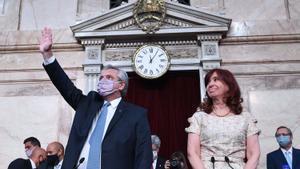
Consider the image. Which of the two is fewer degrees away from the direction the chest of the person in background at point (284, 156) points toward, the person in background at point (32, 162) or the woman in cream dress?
the woman in cream dress

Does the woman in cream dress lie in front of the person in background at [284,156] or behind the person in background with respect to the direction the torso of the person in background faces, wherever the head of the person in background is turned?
in front

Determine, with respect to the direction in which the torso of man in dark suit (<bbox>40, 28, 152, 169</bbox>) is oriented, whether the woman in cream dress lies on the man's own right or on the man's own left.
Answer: on the man's own left

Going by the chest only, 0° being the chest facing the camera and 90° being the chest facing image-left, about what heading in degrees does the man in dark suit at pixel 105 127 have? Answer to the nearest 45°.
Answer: approximately 45°

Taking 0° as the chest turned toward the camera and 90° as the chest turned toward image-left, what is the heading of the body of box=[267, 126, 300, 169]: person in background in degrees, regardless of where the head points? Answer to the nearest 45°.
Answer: approximately 0°

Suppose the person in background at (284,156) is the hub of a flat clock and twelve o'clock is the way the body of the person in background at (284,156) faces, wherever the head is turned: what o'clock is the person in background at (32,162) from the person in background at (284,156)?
the person in background at (32,162) is roughly at 2 o'clock from the person in background at (284,156).

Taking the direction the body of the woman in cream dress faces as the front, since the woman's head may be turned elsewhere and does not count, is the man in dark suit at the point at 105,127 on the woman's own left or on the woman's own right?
on the woman's own right

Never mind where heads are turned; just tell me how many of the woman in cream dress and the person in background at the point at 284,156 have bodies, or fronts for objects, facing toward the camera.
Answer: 2

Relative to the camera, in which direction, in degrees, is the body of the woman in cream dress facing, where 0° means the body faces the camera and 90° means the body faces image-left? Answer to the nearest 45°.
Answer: approximately 0°
